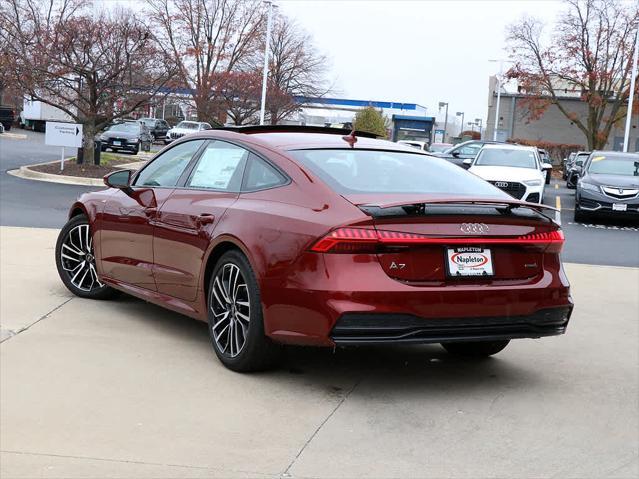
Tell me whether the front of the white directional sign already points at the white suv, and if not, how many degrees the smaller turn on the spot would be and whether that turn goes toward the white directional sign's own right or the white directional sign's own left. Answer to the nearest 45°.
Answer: approximately 45° to the white directional sign's own left

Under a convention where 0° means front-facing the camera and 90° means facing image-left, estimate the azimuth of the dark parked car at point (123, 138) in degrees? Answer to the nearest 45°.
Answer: approximately 45°

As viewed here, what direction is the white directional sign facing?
toward the camera

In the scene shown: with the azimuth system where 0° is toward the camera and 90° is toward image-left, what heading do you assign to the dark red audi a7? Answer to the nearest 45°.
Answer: approximately 135°

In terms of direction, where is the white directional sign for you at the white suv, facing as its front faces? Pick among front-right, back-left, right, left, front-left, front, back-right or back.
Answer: right

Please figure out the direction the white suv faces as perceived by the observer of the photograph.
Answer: facing the viewer

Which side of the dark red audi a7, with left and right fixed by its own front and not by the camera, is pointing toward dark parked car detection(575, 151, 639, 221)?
right

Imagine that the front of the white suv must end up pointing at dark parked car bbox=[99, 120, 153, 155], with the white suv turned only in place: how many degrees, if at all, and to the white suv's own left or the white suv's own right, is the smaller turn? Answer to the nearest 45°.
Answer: approximately 135° to the white suv's own right

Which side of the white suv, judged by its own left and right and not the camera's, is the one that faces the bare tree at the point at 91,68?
right

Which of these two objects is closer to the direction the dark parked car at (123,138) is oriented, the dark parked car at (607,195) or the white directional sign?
the white directional sign

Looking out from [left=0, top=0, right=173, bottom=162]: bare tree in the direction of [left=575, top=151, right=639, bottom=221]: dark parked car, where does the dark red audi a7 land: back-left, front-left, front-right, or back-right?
front-right

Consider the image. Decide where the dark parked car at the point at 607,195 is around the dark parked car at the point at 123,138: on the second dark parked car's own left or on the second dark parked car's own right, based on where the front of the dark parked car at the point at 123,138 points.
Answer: on the second dark parked car's own left

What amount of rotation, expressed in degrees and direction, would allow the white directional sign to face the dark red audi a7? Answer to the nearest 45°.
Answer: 0° — it already faces it

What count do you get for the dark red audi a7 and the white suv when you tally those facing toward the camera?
1
